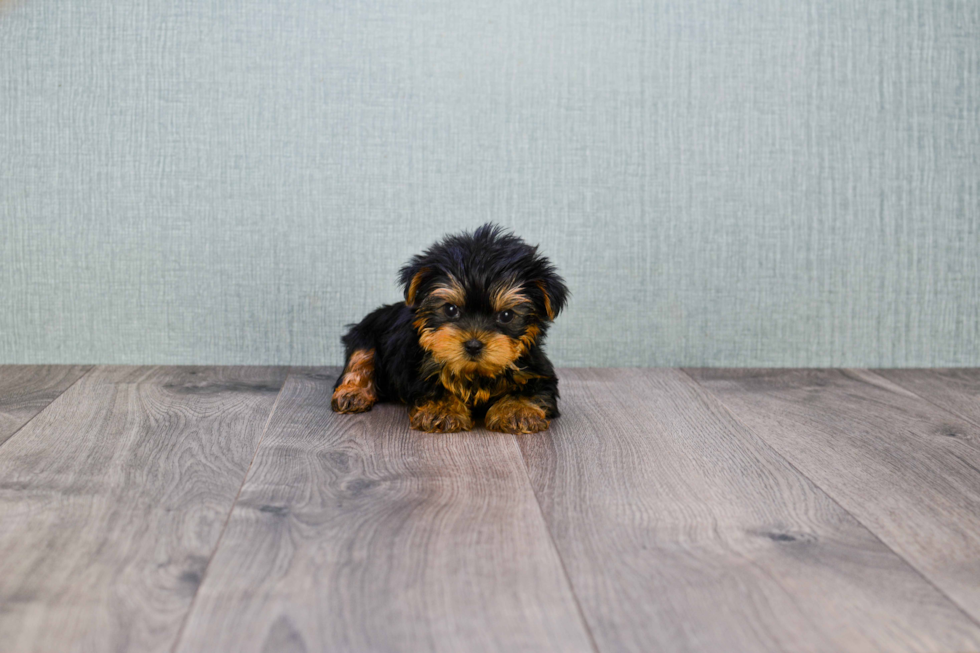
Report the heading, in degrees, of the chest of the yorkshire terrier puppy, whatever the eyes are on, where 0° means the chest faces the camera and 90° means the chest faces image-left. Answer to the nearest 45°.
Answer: approximately 315°
